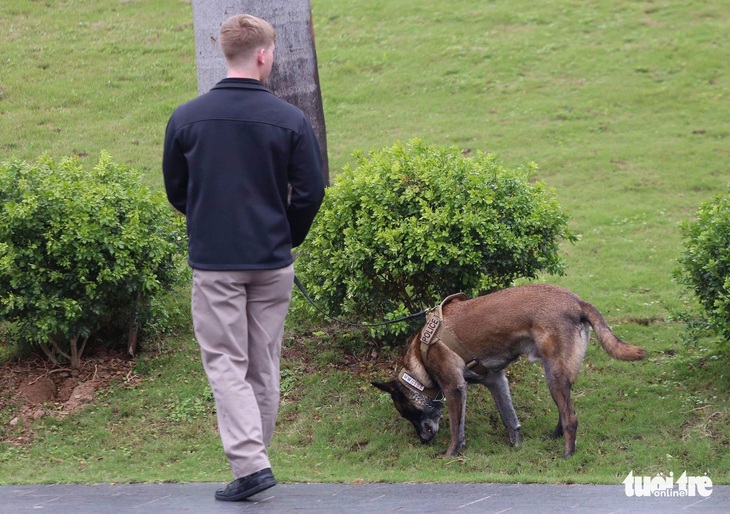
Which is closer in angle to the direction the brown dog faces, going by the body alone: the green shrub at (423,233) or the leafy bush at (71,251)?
the leafy bush

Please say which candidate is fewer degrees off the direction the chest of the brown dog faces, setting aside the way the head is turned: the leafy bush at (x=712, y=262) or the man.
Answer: the man

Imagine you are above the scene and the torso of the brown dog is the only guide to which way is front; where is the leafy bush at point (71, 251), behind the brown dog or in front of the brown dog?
in front

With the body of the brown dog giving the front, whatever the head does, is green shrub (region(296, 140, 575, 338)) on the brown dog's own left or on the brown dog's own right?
on the brown dog's own right

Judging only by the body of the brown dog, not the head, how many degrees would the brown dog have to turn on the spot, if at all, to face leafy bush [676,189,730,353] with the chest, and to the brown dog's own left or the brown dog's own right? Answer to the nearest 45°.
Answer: approximately 135° to the brown dog's own right

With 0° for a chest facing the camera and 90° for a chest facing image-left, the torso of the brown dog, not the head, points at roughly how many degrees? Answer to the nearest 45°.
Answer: approximately 90°

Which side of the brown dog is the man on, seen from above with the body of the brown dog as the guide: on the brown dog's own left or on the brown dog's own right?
on the brown dog's own left

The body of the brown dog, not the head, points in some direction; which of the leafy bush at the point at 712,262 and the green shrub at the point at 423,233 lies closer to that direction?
the green shrub

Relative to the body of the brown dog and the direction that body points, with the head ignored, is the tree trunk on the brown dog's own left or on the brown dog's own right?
on the brown dog's own right
